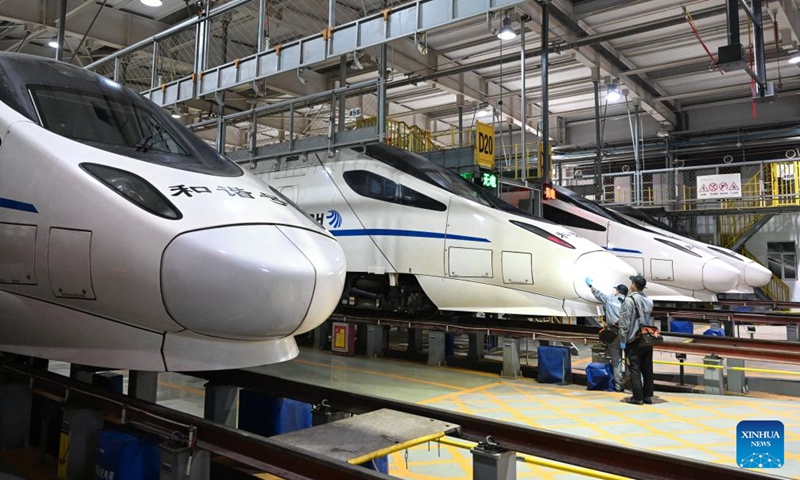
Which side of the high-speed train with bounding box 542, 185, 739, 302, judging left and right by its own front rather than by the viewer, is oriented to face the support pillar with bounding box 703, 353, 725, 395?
right

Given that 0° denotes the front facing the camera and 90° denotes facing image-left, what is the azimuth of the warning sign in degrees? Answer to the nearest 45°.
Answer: approximately 0°

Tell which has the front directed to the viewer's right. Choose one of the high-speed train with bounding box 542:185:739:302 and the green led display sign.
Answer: the high-speed train

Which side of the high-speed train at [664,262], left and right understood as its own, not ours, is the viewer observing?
right

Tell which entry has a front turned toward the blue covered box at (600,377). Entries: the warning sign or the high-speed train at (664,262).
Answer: the warning sign

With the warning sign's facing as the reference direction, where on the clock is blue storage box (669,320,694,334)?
The blue storage box is roughly at 12 o'clock from the warning sign.

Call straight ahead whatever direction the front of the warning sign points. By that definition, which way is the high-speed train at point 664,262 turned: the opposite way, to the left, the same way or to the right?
to the left

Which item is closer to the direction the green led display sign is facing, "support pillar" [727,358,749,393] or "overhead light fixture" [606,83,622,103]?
the support pillar

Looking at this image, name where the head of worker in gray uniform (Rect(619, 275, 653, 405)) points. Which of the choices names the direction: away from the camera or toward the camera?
away from the camera

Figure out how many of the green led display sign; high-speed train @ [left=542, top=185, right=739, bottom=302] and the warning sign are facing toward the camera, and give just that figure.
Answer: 2

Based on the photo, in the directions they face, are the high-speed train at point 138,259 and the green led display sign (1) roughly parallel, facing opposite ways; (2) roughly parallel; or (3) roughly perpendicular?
roughly perpendicular

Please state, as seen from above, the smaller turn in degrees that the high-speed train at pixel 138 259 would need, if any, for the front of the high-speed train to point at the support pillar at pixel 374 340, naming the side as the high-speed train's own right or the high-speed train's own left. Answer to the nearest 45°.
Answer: approximately 90° to the high-speed train's own left

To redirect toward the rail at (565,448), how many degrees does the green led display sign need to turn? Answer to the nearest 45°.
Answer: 0° — it already faces it

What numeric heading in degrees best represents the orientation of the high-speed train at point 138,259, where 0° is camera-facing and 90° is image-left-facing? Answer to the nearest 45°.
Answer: approximately 315°
